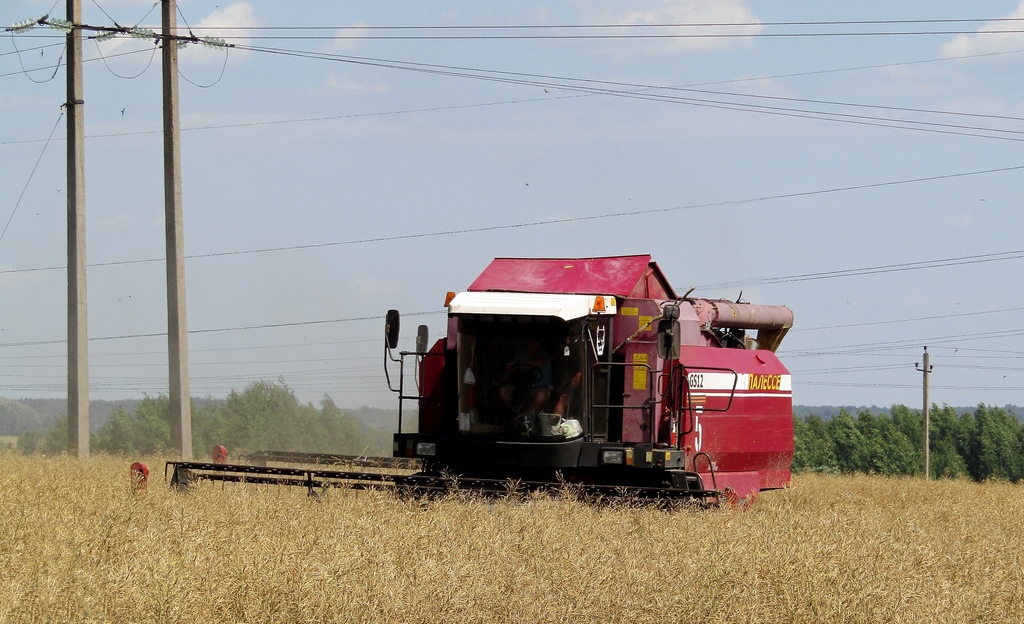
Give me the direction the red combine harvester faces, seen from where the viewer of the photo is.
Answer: facing the viewer and to the left of the viewer

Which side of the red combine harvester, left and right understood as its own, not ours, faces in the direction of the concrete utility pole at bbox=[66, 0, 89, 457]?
right
